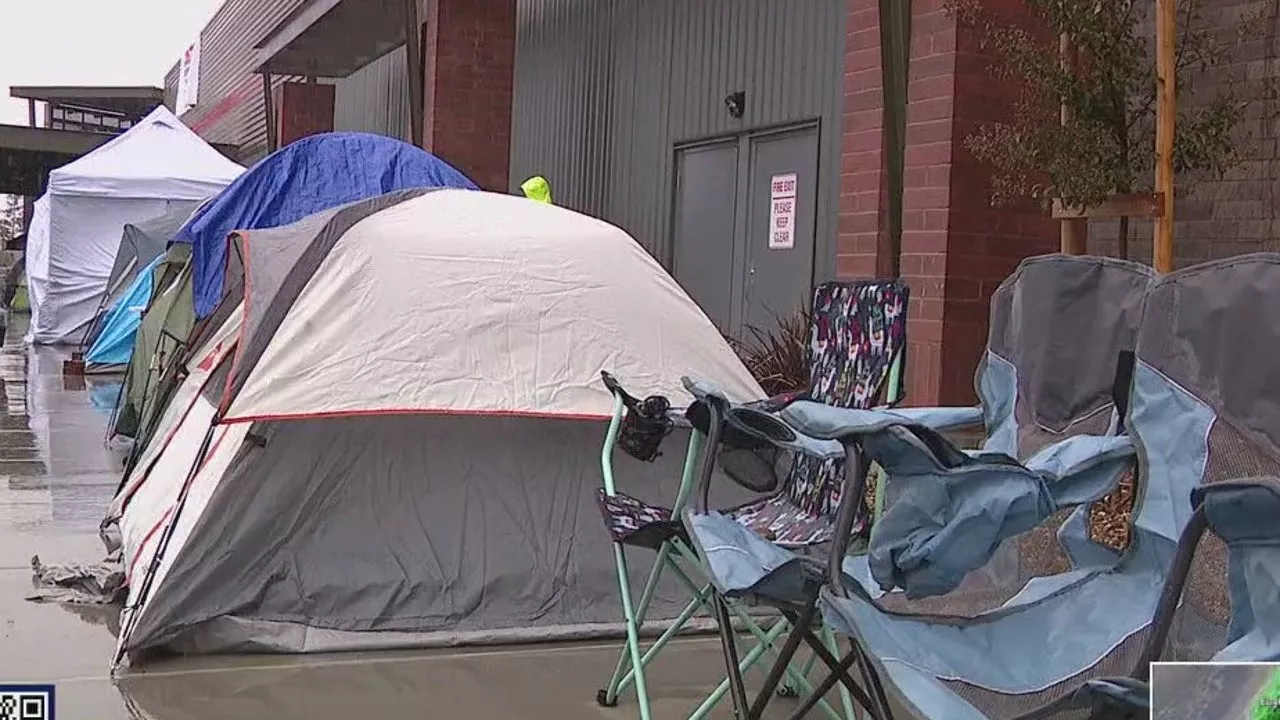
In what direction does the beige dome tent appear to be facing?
to the viewer's left

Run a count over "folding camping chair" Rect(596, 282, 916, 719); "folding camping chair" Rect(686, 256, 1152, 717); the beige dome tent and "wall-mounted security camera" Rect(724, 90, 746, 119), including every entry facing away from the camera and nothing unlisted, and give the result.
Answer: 0

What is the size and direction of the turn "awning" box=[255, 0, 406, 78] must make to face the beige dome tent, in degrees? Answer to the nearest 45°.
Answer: approximately 45° to its left

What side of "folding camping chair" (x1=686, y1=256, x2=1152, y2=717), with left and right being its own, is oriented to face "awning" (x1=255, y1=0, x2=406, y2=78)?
right

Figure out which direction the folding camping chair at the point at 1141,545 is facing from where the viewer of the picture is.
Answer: facing the viewer and to the left of the viewer

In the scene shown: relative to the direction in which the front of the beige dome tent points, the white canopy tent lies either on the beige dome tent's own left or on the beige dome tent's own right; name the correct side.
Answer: on the beige dome tent's own right

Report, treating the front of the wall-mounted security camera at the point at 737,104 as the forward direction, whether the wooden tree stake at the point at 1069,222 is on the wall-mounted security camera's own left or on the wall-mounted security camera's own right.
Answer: on the wall-mounted security camera's own left

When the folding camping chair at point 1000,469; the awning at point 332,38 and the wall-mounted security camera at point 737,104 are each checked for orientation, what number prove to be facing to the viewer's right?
0

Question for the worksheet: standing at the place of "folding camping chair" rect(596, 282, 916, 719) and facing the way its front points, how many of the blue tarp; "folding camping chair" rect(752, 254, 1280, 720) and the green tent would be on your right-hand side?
2

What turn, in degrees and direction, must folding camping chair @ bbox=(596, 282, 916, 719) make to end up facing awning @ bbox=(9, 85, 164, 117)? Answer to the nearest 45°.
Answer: approximately 90° to its right

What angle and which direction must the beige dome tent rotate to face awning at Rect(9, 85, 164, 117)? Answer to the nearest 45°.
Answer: approximately 90° to its right

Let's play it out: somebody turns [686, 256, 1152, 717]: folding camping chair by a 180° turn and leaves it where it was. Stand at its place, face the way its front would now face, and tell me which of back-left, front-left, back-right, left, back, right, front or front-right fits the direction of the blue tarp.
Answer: left

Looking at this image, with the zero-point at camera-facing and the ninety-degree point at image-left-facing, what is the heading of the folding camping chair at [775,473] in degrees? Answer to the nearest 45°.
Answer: approximately 45°

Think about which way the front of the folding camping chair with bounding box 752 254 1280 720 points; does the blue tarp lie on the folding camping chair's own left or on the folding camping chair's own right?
on the folding camping chair's own right

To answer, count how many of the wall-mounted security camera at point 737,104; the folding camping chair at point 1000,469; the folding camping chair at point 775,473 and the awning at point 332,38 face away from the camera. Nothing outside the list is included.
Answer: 0

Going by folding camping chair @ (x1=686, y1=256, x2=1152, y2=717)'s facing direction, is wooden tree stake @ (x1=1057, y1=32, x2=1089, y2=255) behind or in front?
behind

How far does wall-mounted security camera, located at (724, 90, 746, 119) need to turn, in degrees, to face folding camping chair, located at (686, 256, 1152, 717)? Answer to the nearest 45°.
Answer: approximately 45° to its left

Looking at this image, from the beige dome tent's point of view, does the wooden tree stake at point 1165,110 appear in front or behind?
behind
